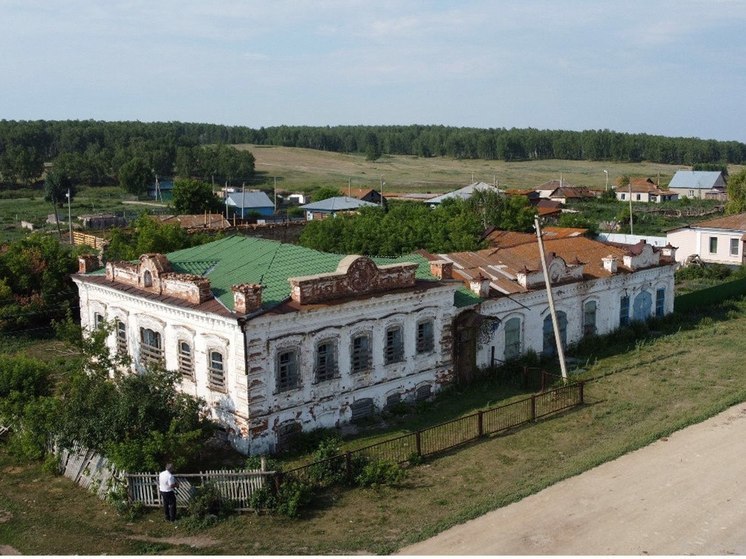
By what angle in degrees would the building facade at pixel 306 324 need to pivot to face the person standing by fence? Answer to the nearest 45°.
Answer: approximately 45° to its right

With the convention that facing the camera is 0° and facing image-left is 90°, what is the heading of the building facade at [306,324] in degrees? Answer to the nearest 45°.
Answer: approximately 315°

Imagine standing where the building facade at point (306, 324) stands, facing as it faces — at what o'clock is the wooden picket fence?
The wooden picket fence is roughly at 2 o'clock from the building facade.

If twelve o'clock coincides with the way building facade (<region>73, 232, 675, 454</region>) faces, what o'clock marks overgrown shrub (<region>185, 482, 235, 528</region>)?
The overgrown shrub is roughly at 2 o'clock from the building facade.

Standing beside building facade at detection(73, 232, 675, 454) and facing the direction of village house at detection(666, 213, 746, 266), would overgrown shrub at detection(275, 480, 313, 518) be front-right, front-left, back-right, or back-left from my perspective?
back-right

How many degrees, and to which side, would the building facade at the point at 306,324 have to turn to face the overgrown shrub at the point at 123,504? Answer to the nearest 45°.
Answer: approximately 90° to its right

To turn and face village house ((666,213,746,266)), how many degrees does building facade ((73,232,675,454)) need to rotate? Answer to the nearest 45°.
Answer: approximately 90° to its left

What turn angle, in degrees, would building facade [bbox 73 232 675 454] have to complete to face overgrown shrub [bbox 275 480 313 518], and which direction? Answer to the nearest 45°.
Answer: approximately 45° to its right

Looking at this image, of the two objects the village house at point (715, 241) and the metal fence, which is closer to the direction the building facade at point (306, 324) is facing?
the metal fence
